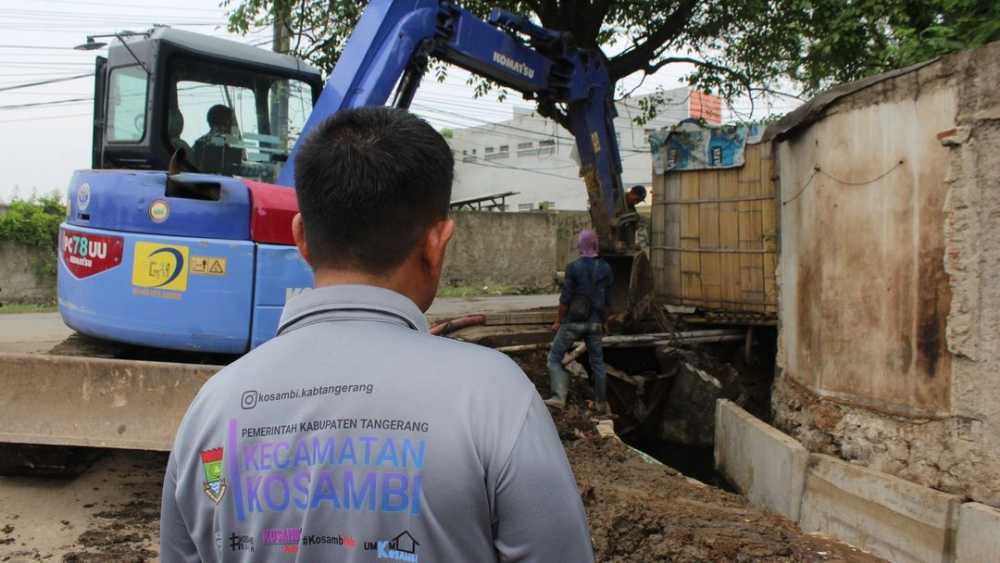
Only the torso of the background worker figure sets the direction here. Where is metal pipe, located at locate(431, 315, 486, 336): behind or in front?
in front

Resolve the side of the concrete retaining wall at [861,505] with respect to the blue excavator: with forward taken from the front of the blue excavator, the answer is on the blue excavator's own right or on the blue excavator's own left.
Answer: on the blue excavator's own right

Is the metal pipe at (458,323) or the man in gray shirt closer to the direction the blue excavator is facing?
the metal pipe

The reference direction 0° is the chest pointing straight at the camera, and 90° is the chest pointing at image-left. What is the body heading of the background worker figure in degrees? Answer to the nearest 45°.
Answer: approximately 225°

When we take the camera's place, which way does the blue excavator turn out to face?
facing away from the viewer and to the right of the viewer

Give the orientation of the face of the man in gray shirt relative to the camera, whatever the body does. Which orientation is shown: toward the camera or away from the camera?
away from the camera

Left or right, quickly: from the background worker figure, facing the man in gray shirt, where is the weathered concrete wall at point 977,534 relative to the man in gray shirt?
left

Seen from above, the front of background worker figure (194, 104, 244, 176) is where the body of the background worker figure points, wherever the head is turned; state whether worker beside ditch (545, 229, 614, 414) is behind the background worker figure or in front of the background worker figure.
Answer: in front

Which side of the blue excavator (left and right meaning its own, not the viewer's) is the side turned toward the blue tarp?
front

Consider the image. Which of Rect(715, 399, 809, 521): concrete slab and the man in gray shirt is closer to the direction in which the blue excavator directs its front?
the concrete slab

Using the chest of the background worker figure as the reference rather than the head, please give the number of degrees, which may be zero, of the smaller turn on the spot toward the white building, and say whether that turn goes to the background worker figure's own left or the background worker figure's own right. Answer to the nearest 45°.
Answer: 0° — they already face it
